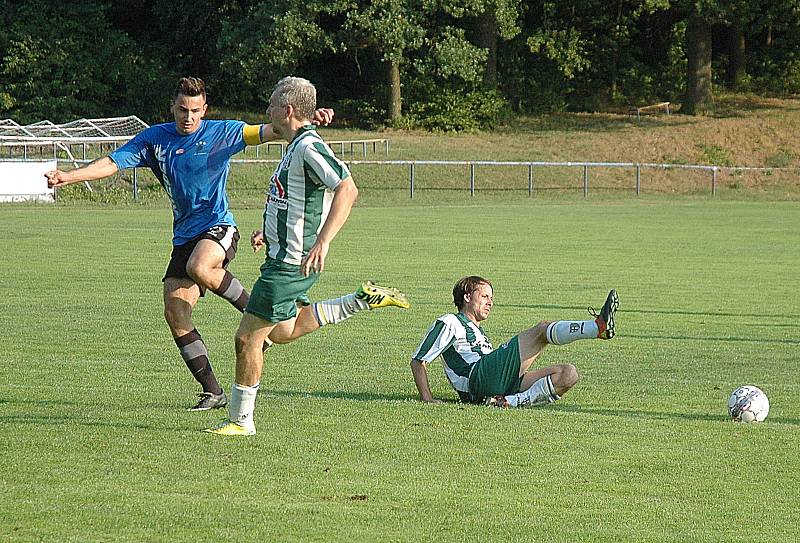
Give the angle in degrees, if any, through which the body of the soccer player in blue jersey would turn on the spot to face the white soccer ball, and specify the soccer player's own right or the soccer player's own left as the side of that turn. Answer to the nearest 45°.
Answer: approximately 90° to the soccer player's own left

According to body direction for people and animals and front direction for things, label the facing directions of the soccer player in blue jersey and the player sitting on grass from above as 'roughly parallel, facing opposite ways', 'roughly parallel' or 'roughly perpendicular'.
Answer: roughly perpendicular

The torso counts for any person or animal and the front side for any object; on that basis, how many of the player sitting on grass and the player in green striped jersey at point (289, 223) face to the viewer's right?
1

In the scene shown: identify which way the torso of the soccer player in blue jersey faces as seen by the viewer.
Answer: toward the camera

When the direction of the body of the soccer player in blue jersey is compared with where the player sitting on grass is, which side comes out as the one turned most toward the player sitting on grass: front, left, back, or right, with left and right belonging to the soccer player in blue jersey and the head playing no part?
left

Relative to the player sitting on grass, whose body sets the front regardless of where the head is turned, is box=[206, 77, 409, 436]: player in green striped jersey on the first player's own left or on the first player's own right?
on the first player's own right

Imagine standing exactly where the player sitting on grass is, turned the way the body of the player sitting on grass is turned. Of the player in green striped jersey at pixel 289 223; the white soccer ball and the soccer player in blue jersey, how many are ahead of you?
1

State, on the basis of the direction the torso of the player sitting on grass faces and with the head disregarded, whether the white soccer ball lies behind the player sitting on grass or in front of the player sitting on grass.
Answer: in front

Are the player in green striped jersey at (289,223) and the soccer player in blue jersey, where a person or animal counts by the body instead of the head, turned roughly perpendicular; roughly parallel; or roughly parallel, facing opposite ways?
roughly perpendicular

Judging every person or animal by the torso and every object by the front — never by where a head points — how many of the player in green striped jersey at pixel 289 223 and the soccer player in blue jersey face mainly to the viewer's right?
0

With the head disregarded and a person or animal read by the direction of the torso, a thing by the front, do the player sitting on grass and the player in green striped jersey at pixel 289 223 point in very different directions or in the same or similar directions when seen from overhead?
very different directions

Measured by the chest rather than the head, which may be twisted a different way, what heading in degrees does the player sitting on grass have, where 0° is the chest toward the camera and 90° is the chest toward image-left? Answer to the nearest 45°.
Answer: approximately 270°

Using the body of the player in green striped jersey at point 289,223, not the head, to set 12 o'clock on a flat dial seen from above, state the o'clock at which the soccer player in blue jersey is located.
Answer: The soccer player in blue jersey is roughly at 2 o'clock from the player in green striped jersey.
